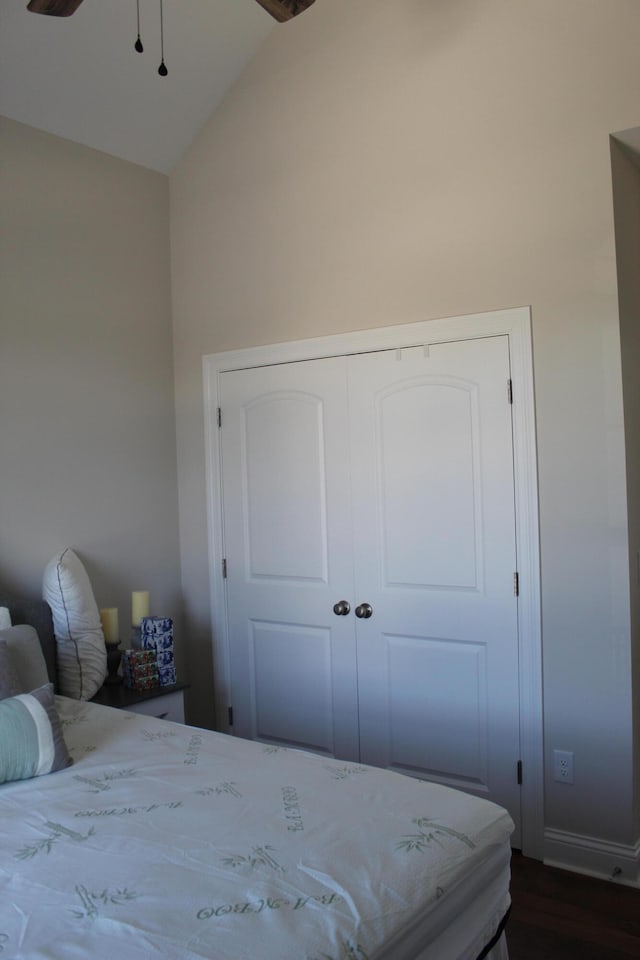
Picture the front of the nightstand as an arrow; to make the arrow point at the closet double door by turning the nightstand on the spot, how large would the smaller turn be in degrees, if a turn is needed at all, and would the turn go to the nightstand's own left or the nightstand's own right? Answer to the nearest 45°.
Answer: approximately 45° to the nightstand's own left

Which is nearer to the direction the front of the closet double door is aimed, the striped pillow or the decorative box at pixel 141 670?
the striped pillow

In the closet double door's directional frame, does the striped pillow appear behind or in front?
in front

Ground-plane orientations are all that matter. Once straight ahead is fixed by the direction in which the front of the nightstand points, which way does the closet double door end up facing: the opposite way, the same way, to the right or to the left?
to the right

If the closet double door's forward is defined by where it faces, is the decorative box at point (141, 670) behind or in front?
in front

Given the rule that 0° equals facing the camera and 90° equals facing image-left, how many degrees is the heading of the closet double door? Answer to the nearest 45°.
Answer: approximately 45°

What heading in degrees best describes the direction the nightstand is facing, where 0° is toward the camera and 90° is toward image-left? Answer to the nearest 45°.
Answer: approximately 315°
